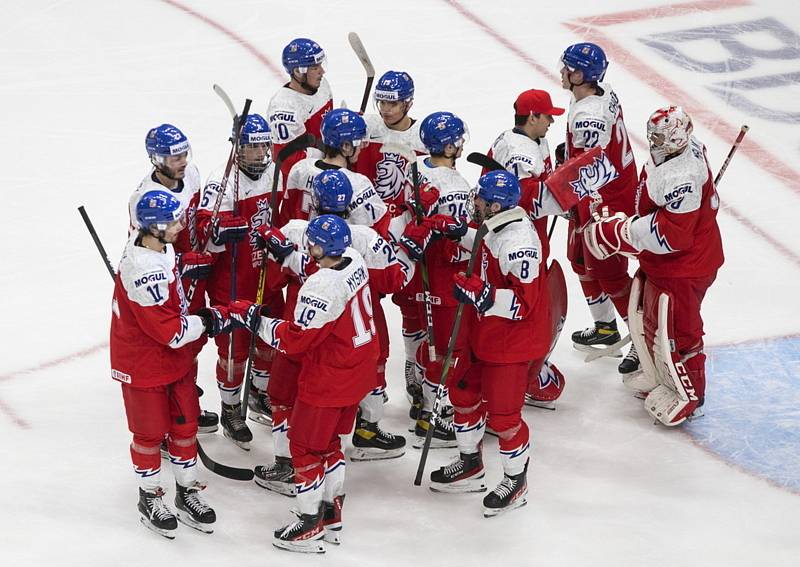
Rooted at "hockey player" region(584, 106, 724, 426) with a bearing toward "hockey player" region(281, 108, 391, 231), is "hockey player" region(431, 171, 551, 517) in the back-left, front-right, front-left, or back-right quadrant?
front-left

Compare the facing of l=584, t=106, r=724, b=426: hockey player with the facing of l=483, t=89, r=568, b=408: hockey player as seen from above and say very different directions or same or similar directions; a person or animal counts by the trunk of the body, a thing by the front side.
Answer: very different directions

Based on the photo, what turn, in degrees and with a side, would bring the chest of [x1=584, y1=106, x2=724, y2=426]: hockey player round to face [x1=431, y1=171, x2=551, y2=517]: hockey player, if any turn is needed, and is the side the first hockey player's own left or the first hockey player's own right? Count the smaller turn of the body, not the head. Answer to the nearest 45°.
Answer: approximately 45° to the first hockey player's own left

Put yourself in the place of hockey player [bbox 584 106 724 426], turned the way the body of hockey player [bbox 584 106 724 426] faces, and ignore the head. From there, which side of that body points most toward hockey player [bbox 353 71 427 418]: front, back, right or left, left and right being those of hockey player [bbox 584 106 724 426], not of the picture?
front

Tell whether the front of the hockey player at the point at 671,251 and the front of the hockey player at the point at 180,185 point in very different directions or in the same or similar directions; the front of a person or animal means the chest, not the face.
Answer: very different directions

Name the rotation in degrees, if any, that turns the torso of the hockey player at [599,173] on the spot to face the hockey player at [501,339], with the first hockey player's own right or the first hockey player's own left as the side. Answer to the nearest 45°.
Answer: approximately 90° to the first hockey player's own left

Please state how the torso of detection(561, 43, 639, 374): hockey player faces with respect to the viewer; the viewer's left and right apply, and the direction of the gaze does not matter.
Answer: facing to the left of the viewer

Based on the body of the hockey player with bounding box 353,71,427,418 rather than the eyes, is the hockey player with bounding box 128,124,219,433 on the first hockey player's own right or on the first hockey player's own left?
on the first hockey player's own right

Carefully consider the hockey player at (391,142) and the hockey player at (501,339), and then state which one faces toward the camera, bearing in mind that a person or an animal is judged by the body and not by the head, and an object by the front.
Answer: the hockey player at (391,142)

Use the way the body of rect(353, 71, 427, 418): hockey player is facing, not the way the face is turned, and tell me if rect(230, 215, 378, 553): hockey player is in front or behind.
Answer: in front

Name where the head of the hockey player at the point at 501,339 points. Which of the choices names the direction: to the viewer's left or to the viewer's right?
to the viewer's left

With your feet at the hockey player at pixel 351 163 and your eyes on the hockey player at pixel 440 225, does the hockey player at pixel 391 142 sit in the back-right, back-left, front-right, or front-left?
front-left

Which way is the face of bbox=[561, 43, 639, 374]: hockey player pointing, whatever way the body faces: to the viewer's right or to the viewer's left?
to the viewer's left

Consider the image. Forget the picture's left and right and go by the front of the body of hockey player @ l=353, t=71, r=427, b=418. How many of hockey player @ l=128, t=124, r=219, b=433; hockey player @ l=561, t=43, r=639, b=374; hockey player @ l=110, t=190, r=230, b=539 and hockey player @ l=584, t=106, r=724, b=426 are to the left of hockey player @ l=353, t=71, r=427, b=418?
2

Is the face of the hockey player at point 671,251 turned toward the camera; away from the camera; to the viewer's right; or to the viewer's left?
to the viewer's left

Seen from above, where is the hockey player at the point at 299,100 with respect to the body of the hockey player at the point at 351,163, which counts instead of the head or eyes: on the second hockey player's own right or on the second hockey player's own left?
on the second hockey player's own left
